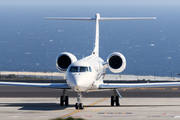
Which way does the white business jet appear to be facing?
toward the camera
